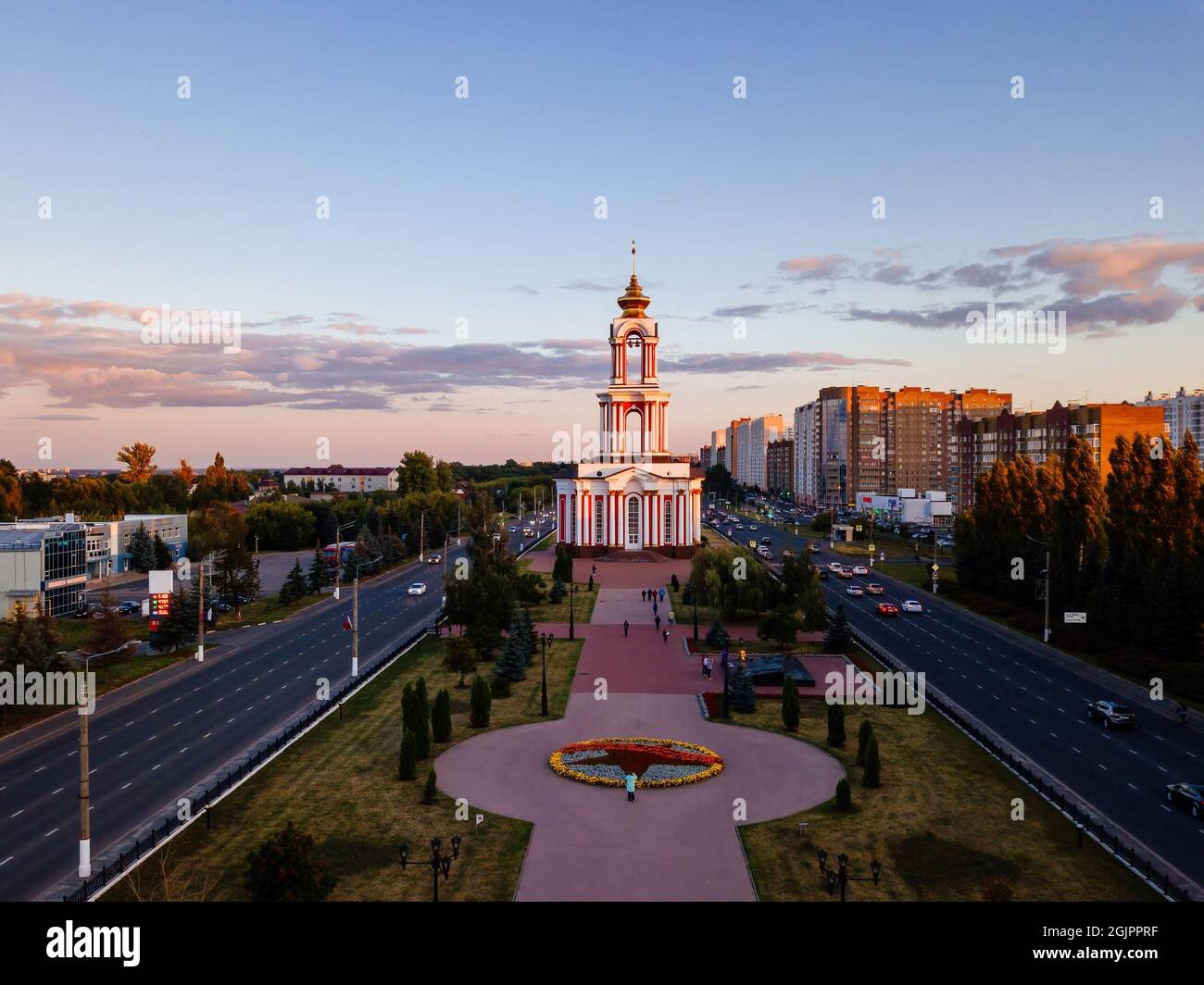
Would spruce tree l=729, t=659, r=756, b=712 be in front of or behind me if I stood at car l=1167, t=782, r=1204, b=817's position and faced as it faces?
in front

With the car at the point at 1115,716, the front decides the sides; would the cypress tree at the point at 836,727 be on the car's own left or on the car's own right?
on the car's own left

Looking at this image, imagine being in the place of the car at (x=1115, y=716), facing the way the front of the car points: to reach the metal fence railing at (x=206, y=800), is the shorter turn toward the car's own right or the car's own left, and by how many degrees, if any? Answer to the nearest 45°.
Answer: approximately 90° to the car's own left

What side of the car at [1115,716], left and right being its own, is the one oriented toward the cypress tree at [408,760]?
left

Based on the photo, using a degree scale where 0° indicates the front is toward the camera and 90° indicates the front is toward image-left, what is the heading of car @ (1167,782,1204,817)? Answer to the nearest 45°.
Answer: approximately 135°

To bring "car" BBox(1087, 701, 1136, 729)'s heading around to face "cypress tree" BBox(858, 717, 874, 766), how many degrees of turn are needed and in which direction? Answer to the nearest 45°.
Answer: approximately 90° to its left

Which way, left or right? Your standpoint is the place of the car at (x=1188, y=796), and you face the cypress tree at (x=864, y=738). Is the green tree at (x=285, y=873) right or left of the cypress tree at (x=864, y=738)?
left

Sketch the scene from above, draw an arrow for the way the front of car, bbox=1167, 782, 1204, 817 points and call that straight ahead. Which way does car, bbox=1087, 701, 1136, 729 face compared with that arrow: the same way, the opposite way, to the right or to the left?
the same way

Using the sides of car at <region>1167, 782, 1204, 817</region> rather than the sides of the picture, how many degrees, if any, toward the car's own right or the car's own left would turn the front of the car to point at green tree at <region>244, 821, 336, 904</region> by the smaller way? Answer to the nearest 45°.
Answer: approximately 90° to the car's own left

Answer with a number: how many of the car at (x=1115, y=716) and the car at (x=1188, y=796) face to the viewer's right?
0

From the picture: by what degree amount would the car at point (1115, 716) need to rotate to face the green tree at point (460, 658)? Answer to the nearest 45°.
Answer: approximately 45° to its left

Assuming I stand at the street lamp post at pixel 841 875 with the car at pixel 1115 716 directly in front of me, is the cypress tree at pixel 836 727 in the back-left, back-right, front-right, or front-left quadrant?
front-left

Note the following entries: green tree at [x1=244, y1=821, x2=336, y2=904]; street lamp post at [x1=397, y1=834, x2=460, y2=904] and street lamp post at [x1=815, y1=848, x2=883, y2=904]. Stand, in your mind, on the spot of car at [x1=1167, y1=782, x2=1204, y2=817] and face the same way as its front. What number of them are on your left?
3

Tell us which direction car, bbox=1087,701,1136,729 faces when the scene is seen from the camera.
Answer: facing away from the viewer and to the left of the viewer

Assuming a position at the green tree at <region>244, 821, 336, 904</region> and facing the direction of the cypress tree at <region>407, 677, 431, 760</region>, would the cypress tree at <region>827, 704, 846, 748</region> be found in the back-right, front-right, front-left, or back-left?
front-right
